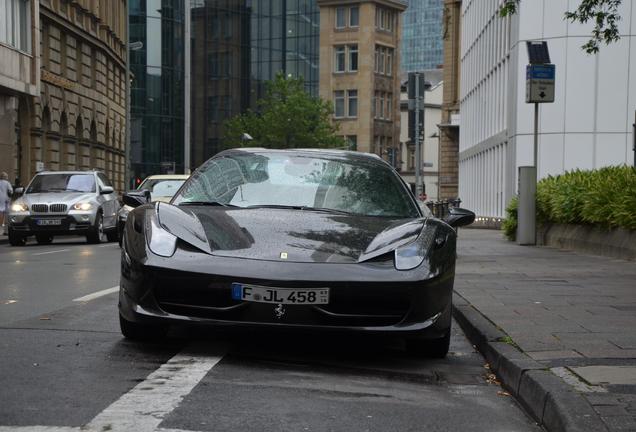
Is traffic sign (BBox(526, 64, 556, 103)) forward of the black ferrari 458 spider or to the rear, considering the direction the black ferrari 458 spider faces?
to the rear

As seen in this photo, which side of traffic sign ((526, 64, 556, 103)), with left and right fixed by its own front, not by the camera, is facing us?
front

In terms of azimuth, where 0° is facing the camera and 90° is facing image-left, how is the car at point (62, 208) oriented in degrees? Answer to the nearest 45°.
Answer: approximately 0°

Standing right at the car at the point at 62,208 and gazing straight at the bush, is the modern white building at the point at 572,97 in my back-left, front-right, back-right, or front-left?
front-left

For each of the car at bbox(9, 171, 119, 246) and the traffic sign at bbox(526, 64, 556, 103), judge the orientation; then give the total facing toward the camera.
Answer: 2

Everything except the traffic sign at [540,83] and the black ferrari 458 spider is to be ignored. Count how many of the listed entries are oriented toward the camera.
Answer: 2

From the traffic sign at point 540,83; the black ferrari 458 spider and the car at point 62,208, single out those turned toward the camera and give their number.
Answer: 3

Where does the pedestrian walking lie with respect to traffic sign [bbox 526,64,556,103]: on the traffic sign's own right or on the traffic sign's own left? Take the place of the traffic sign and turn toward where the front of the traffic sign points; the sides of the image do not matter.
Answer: on the traffic sign's own right

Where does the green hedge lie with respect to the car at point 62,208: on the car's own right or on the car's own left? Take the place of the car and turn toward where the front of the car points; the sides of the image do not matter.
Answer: on the car's own left

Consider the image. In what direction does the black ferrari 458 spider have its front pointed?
toward the camera

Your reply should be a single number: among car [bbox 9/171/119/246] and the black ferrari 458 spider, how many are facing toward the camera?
2

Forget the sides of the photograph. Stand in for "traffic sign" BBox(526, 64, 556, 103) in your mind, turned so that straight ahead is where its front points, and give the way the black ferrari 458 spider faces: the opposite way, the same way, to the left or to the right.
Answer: the same way

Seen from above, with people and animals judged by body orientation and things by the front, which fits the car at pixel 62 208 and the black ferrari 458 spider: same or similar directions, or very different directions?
same or similar directions

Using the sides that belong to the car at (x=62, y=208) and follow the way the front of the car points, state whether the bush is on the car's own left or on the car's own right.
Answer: on the car's own left

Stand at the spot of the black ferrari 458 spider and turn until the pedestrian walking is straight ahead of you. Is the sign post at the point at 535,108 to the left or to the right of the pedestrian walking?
right
